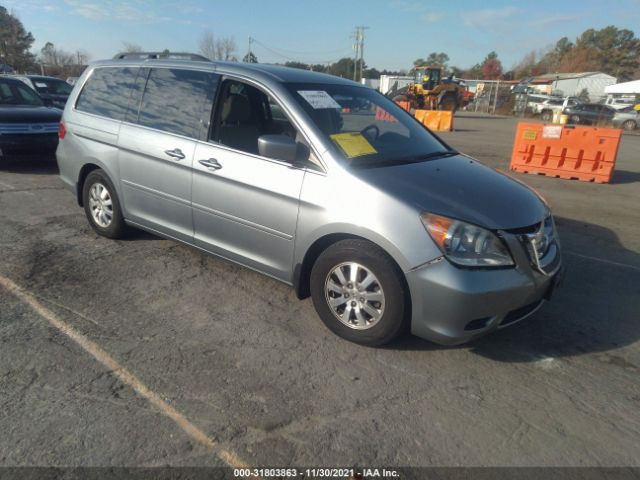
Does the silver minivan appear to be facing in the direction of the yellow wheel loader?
no

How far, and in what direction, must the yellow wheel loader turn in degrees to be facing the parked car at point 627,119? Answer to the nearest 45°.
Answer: approximately 180°

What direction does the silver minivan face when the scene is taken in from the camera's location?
facing the viewer and to the right of the viewer

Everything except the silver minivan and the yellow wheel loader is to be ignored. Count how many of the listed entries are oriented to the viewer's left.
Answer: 1

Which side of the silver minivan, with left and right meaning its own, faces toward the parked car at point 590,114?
left

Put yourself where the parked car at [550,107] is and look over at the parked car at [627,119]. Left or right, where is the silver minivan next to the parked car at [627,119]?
right

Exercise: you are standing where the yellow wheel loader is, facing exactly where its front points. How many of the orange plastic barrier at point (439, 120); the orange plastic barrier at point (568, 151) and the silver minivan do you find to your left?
3

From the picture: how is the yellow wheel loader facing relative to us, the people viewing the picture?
facing to the left of the viewer

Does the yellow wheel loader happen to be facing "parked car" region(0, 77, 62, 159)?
no

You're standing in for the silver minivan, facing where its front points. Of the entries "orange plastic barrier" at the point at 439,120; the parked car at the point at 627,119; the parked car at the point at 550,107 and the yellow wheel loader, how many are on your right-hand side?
0

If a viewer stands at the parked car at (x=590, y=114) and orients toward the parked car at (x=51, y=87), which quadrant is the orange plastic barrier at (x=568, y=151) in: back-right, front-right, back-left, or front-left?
front-left

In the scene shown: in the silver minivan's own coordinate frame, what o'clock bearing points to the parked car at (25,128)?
The parked car is roughly at 6 o'clock from the silver minivan.

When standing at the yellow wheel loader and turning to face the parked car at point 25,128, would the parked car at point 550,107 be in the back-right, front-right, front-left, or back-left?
back-left

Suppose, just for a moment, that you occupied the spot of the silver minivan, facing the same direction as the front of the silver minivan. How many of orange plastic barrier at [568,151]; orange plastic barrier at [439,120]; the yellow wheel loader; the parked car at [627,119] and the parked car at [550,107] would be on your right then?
0

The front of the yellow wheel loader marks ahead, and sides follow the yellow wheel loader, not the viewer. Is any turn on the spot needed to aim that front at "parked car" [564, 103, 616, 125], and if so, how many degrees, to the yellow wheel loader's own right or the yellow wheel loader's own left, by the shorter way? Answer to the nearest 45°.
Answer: approximately 180°

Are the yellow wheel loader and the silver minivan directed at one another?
no

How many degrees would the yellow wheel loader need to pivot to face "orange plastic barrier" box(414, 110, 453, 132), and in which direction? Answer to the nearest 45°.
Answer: approximately 90° to its left

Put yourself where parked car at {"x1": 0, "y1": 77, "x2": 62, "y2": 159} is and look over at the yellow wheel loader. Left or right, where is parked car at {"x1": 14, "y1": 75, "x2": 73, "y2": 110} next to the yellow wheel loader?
left
